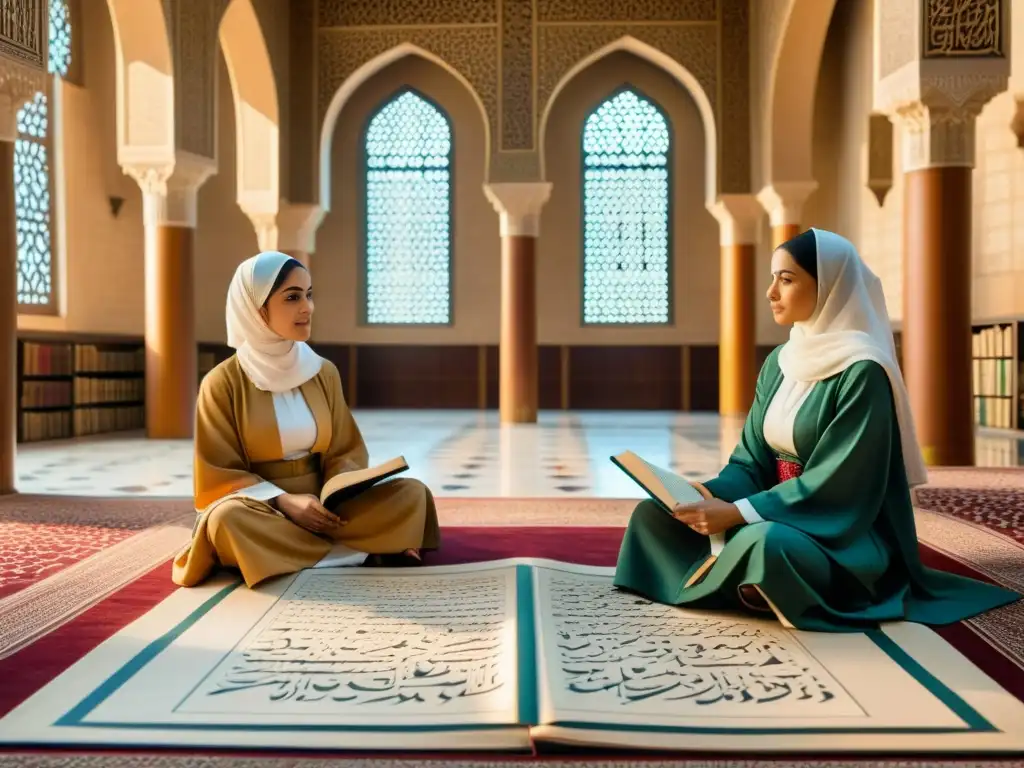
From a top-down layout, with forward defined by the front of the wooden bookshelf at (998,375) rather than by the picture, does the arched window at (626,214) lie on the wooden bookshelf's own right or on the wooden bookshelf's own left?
on the wooden bookshelf's own right

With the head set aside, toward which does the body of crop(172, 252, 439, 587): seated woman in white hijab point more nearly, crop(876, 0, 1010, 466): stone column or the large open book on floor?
the large open book on floor

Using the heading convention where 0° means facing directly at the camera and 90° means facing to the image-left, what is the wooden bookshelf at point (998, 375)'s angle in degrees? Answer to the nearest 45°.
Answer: approximately 45°

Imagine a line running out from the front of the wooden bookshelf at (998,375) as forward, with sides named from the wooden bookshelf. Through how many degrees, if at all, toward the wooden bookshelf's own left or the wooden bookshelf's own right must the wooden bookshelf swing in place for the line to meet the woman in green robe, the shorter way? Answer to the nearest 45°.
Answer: approximately 45° to the wooden bookshelf's own left

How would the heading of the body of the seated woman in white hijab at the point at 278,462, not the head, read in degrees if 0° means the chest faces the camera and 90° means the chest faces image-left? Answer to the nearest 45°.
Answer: approximately 315°

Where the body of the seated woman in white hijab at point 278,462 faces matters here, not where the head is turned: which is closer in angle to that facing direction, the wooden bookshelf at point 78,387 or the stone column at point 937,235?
the stone column

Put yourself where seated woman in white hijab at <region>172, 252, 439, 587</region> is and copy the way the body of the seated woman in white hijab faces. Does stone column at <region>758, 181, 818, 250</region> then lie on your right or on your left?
on your left
